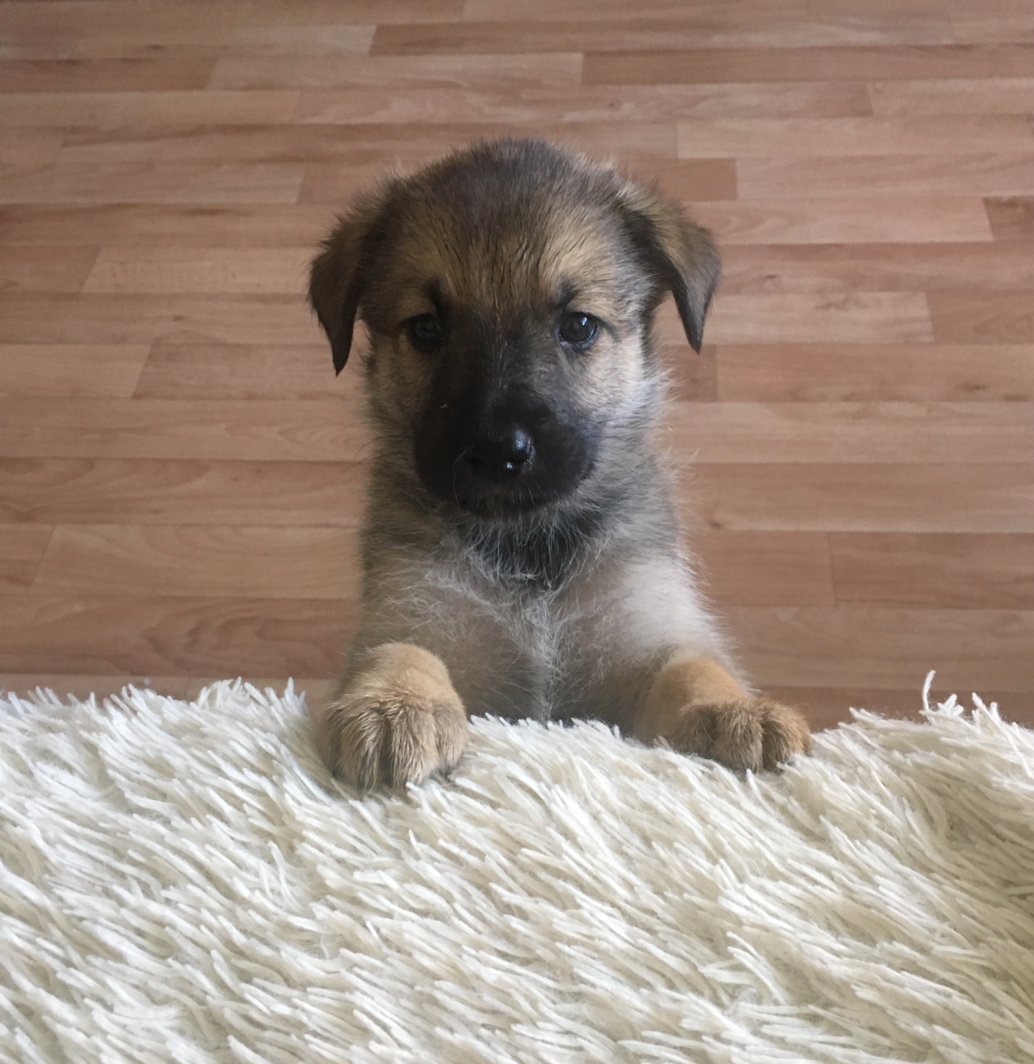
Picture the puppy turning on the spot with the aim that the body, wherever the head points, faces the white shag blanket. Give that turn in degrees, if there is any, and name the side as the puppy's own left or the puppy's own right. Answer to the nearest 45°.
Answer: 0° — it already faces it

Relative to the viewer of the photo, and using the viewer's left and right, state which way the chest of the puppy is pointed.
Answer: facing the viewer
